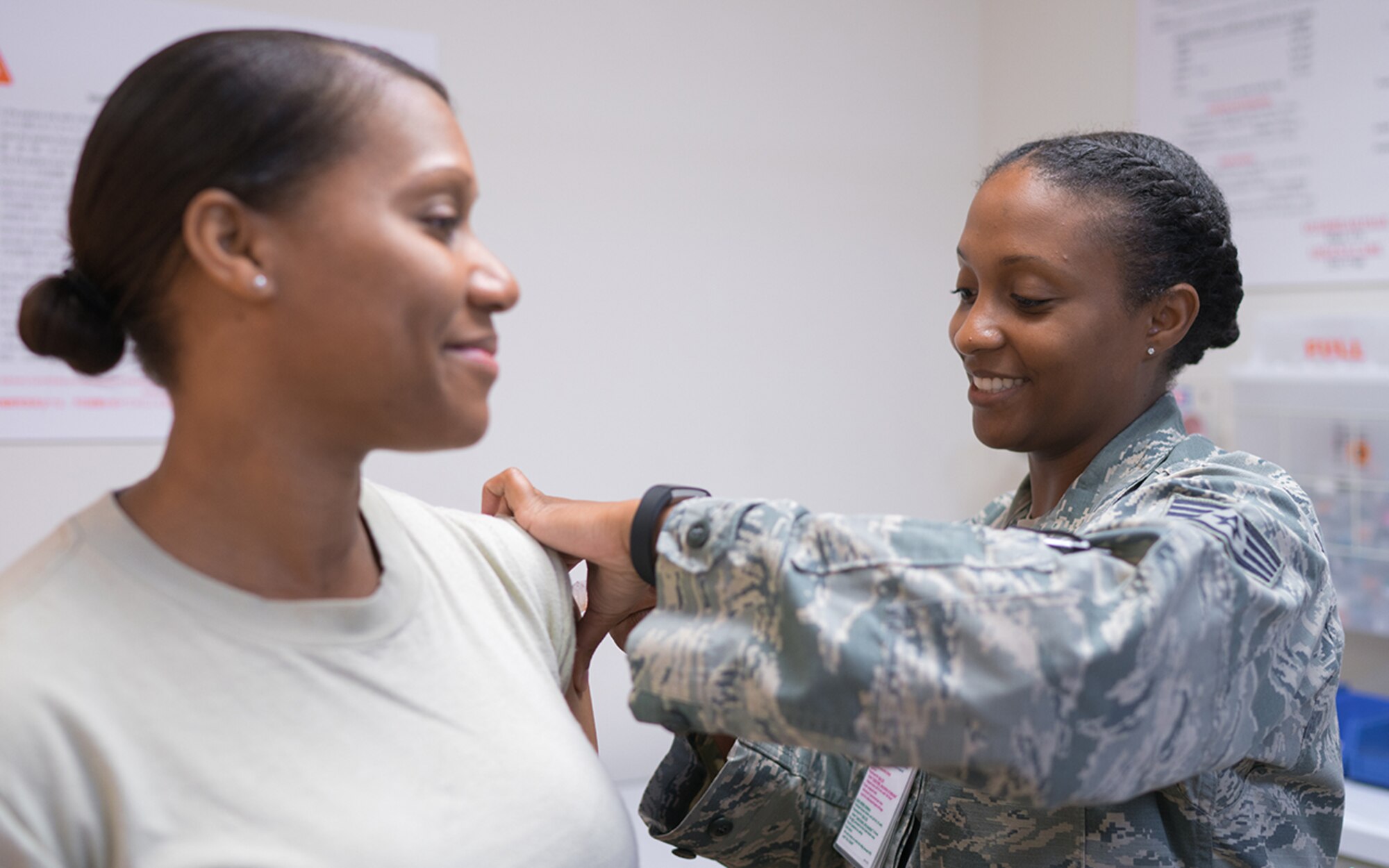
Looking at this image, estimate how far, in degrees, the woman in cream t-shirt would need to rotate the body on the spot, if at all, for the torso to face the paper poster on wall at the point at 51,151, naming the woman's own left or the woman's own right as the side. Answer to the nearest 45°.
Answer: approximately 135° to the woman's own left

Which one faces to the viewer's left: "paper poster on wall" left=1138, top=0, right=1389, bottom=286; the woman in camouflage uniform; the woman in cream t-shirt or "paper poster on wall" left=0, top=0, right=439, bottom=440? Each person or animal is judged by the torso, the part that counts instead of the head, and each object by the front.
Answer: the woman in camouflage uniform

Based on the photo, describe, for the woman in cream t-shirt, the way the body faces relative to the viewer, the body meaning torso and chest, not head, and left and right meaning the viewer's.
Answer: facing the viewer and to the right of the viewer

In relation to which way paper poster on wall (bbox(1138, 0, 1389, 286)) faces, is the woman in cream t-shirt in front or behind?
in front

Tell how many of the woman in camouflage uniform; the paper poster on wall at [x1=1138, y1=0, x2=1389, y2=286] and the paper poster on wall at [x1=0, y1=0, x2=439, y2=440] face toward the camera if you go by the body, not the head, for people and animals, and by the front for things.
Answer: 2

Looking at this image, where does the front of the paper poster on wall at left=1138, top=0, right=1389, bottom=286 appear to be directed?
toward the camera

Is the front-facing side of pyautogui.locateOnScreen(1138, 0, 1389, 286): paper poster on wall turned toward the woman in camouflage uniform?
yes

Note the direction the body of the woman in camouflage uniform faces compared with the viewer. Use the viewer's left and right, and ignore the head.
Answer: facing to the left of the viewer

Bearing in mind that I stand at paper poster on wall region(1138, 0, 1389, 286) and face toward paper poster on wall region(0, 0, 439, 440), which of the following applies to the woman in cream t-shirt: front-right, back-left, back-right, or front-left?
front-left

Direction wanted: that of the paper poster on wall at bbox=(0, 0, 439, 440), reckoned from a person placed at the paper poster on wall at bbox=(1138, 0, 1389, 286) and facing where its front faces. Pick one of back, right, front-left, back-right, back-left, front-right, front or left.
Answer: front-right

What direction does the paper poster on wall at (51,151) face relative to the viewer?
toward the camera
